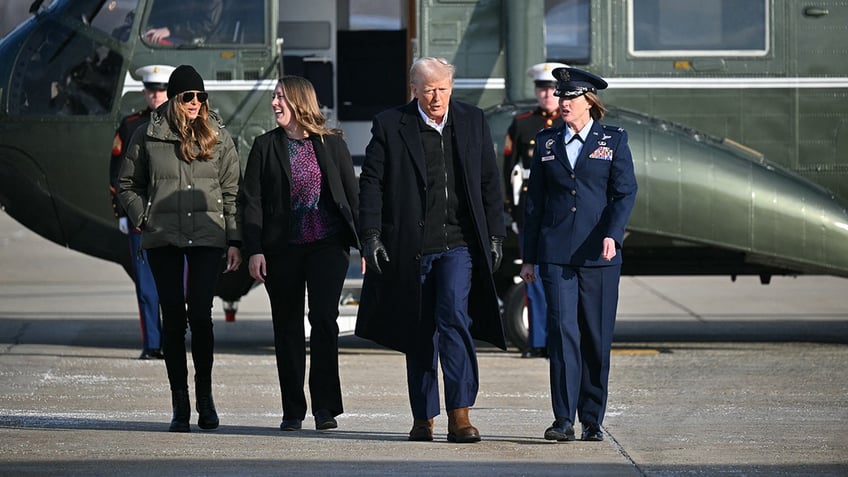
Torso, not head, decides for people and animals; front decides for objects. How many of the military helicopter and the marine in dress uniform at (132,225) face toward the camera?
1

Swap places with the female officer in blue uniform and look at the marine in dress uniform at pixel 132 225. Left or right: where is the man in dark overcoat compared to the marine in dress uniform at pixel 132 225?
left

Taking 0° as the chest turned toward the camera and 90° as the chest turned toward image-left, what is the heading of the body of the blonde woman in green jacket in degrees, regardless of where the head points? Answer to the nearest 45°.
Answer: approximately 0°

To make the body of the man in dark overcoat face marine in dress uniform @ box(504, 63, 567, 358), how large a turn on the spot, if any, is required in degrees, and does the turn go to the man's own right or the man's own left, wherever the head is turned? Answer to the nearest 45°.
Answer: approximately 180°

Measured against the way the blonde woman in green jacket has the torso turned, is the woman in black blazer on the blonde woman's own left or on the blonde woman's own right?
on the blonde woman's own left

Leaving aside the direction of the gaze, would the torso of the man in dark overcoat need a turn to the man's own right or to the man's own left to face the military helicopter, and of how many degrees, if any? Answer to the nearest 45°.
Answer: approximately 180°

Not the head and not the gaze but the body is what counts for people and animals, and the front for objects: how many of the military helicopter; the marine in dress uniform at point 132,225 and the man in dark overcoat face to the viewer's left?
1

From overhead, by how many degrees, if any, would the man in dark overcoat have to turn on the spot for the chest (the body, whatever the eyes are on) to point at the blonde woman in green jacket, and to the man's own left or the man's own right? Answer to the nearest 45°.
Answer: approximately 90° to the man's own right

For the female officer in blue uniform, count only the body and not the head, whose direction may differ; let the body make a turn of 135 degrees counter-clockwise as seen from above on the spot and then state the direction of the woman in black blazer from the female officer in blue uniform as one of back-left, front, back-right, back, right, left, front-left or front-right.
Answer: back-left

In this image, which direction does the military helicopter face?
to the viewer's left

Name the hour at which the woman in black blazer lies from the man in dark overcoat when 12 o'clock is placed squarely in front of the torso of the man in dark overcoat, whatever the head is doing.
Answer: The woman in black blazer is roughly at 4 o'clock from the man in dark overcoat.
